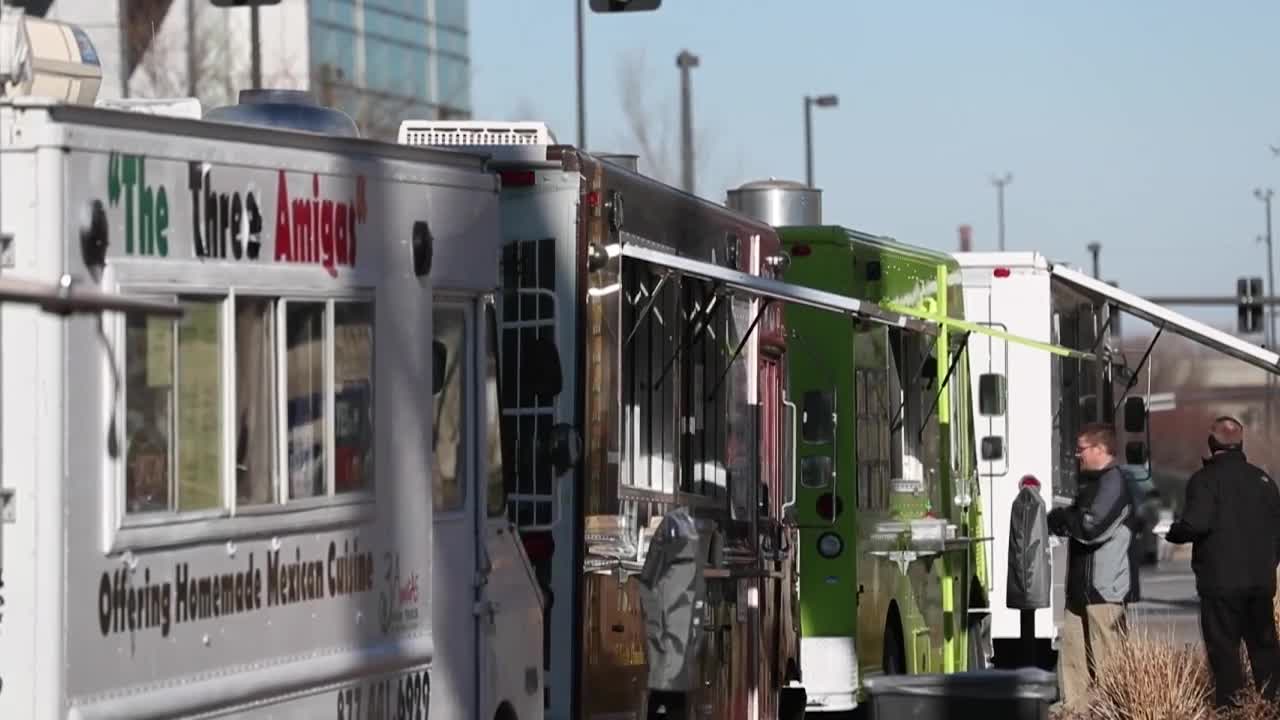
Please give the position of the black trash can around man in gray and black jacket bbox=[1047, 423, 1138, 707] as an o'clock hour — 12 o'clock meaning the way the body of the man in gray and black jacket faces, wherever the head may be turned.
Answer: The black trash can is roughly at 9 o'clock from the man in gray and black jacket.

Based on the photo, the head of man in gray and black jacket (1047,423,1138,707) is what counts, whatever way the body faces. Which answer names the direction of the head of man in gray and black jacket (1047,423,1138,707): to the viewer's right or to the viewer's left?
to the viewer's left

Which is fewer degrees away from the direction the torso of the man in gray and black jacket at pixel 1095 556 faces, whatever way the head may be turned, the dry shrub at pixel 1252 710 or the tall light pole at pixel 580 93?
the tall light pole

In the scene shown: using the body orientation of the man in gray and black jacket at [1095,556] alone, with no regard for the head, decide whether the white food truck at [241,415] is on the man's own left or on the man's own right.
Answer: on the man's own left

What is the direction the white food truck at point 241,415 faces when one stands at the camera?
facing away from the viewer and to the right of the viewer

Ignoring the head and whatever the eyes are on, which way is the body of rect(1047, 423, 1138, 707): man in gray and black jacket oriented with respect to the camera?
to the viewer's left

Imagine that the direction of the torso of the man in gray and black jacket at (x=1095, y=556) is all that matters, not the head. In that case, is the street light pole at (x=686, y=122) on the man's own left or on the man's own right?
on the man's own right
